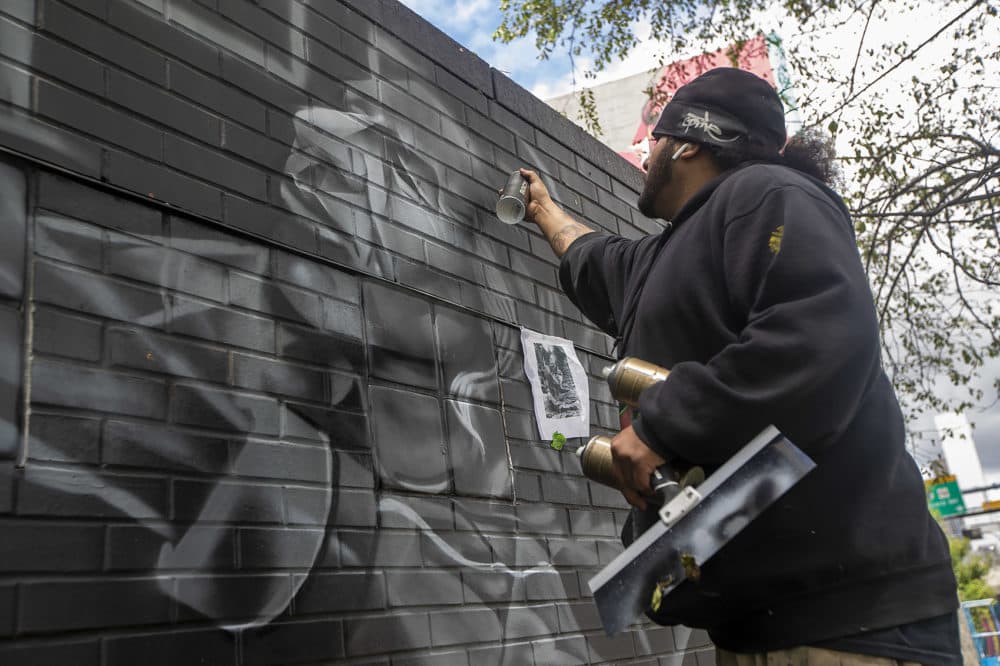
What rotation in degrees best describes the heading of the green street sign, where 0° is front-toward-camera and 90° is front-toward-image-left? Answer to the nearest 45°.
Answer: approximately 0°

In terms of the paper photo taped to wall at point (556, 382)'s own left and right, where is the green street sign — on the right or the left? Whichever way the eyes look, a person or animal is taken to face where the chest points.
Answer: on its left

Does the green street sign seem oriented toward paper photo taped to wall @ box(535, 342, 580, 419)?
yes

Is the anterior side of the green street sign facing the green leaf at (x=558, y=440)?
yes

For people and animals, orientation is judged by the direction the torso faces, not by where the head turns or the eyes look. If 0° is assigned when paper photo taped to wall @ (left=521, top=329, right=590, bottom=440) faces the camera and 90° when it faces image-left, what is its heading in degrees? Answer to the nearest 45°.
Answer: approximately 315°

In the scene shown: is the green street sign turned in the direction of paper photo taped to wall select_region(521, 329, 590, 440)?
yes
